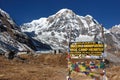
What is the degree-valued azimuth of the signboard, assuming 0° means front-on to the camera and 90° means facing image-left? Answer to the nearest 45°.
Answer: approximately 0°
